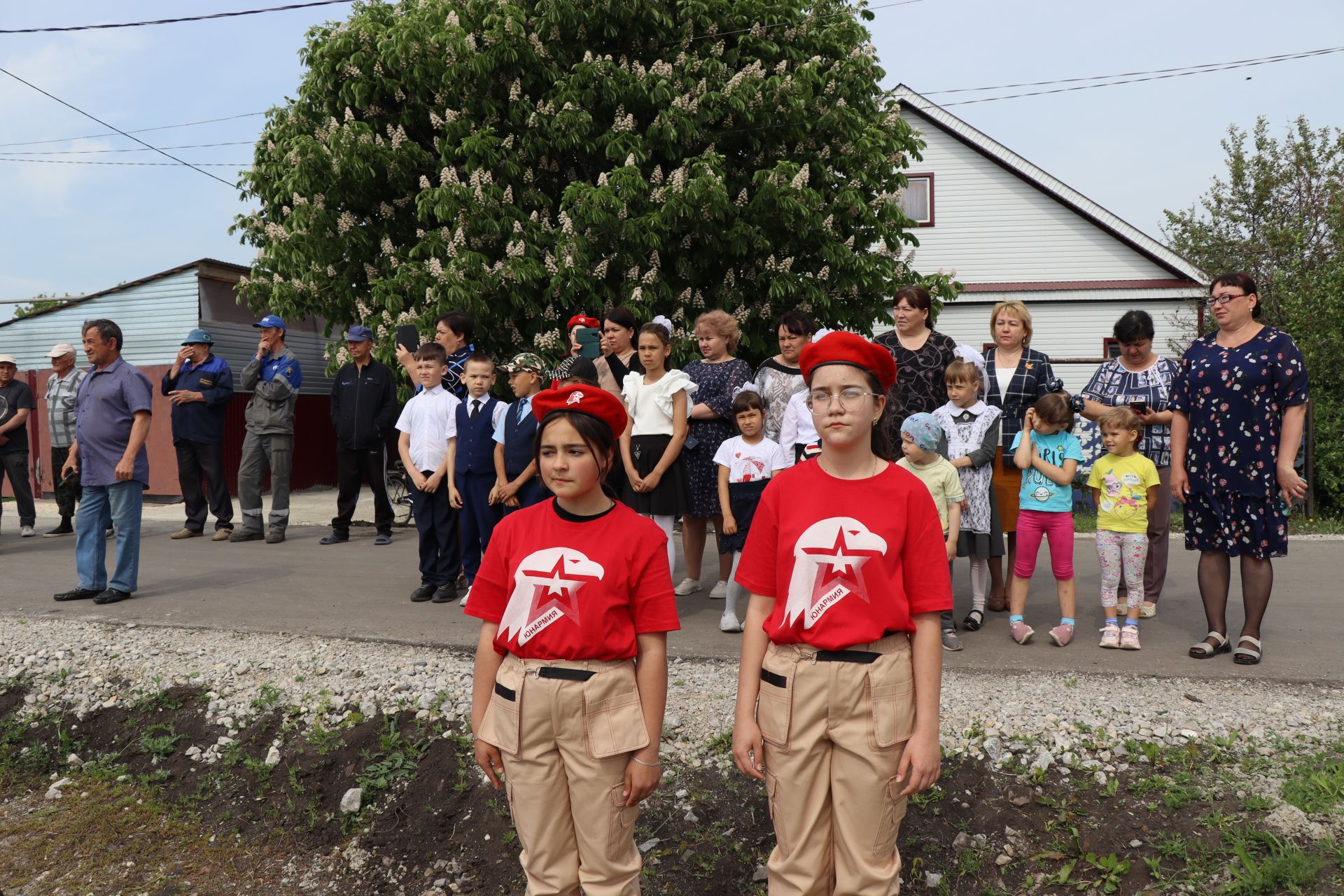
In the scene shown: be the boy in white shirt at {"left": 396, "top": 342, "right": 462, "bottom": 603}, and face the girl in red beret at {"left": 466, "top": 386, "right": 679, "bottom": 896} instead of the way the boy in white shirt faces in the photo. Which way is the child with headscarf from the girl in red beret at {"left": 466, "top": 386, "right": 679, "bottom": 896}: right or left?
left

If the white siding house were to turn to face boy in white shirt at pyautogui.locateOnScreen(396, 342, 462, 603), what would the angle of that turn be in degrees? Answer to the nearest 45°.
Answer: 0° — it already faces them

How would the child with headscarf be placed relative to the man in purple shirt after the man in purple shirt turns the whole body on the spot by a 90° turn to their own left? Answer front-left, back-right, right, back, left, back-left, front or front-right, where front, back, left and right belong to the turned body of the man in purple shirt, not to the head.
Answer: front

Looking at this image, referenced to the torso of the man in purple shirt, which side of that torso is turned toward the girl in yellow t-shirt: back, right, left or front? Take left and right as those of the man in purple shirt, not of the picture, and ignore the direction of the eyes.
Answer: left

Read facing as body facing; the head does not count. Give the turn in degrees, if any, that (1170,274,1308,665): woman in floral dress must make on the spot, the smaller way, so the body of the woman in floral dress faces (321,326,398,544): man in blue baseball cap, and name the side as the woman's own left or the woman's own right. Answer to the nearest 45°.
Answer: approximately 45° to the woman's own right

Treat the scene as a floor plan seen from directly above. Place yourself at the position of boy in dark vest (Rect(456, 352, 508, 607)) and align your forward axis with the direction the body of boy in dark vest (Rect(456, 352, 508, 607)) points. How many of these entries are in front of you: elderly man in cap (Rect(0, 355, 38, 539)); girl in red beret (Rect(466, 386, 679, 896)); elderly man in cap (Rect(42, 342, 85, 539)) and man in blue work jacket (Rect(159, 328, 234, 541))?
1

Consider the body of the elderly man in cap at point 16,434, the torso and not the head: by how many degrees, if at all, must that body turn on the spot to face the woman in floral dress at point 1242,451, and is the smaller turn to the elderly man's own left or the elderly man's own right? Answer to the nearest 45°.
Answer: approximately 90° to the elderly man's own left

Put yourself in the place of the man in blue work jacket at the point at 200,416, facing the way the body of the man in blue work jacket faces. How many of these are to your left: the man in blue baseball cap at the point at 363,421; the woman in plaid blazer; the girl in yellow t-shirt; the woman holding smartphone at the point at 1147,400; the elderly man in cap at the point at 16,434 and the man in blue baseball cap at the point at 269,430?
5

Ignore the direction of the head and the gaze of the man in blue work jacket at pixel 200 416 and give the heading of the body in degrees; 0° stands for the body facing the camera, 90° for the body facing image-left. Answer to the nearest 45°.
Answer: approximately 45°
